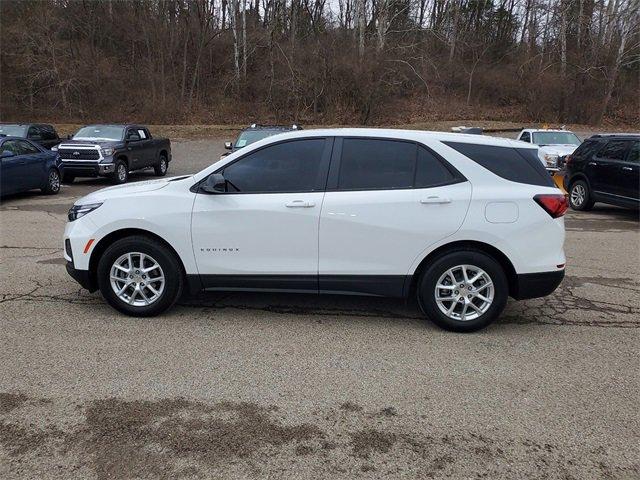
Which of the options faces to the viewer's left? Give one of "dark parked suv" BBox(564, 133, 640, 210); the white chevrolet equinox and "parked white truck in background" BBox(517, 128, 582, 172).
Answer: the white chevrolet equinox

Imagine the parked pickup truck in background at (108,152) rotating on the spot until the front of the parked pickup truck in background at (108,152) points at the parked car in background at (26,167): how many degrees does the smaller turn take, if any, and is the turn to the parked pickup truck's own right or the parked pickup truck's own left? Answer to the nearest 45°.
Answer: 0° — it already faces it

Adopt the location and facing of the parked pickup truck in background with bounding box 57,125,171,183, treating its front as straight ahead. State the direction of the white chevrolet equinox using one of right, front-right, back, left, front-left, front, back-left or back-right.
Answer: front-left

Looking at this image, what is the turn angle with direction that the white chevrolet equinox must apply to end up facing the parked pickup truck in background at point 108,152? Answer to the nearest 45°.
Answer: approximately 45° to its right

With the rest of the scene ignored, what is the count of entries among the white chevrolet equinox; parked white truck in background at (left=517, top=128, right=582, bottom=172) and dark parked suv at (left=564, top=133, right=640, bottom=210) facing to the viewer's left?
1

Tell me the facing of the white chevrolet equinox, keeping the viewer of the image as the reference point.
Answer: facing to the left of the viewer

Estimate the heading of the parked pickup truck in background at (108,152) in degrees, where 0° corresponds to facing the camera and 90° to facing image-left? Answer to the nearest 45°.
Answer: approximately 45°

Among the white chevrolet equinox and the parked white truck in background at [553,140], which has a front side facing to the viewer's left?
the white chevrolet equinox

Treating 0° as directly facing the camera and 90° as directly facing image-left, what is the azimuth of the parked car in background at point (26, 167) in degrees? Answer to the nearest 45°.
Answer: approximately 45°

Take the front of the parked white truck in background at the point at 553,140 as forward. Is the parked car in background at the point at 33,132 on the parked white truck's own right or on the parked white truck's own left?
on the parked white truck's own right

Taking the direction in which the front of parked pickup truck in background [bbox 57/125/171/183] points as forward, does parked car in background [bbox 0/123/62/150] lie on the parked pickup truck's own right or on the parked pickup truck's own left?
on the parked pickup truck's own right

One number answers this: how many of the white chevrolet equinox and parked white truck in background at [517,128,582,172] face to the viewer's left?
1
